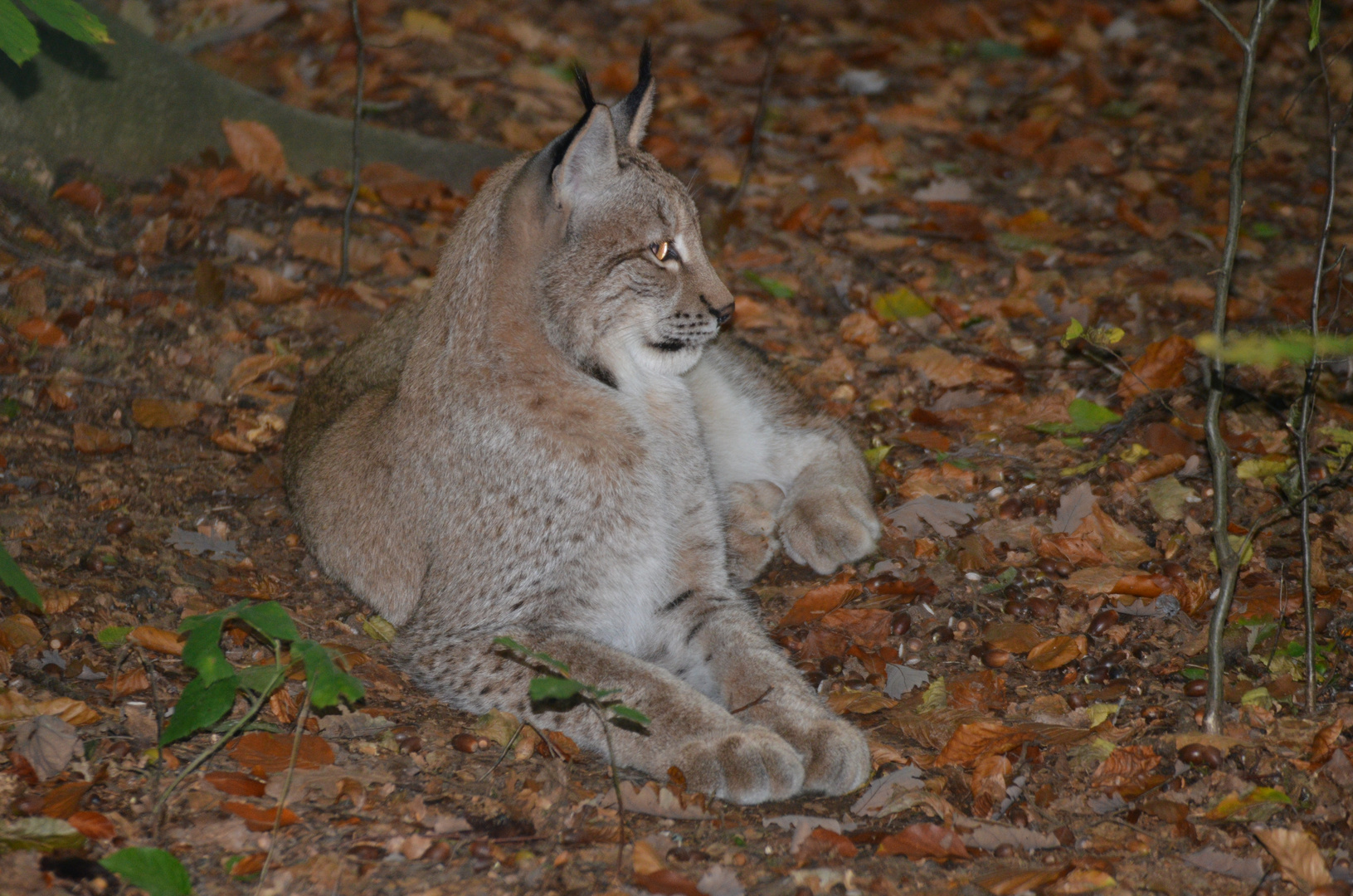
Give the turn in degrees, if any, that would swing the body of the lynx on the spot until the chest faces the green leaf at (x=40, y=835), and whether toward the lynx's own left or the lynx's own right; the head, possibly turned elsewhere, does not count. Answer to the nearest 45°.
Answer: approximately 90° to the lynx's own right

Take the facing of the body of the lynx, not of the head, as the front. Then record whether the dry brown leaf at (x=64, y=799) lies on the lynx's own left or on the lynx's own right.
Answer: on the lynx's own right

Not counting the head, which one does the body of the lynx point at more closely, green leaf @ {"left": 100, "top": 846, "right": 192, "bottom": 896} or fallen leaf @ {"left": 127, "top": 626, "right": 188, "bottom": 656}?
the green leaf

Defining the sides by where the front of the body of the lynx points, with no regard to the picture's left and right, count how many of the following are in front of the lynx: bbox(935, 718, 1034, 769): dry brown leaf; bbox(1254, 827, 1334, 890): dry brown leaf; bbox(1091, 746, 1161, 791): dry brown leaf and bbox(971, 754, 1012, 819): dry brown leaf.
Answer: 4

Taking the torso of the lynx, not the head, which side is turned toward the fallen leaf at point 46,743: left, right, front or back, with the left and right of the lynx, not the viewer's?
right

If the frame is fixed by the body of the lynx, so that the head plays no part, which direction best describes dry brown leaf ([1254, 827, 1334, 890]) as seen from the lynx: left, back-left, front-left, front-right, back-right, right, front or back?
front

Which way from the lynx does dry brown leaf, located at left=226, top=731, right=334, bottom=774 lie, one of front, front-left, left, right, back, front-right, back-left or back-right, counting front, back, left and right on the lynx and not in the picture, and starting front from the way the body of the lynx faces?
right

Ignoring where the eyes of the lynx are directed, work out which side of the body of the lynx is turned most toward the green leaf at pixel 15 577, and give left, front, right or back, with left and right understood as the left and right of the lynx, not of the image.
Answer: right

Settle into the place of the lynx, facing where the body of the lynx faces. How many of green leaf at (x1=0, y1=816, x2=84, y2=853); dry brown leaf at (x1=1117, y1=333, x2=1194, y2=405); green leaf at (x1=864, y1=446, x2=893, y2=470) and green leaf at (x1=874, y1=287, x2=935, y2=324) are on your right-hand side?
1

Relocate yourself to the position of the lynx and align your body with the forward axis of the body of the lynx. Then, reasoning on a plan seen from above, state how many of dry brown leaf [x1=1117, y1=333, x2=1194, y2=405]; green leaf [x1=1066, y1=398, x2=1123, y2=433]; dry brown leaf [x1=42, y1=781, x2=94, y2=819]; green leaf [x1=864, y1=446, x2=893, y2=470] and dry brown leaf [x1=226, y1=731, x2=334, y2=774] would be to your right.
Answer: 2

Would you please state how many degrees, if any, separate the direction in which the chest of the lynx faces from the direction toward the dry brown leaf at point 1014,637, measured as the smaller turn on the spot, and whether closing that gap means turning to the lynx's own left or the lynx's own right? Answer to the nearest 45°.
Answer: approximately 45° to the lynx's own left

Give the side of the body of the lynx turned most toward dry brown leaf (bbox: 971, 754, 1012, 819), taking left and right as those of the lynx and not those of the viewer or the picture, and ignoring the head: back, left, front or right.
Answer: front

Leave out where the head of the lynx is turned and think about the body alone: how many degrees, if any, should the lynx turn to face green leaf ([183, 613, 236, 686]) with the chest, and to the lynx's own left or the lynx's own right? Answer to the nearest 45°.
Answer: approximately 90° to the lynx's own right

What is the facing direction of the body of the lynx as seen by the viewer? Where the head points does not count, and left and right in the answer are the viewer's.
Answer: facing the viewer and to the right of the viewer

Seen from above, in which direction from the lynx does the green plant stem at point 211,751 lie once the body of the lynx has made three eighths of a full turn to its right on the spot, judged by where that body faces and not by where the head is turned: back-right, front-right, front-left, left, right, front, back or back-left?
front-left

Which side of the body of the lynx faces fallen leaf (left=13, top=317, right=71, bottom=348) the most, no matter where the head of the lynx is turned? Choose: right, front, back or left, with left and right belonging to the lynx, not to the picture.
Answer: back
